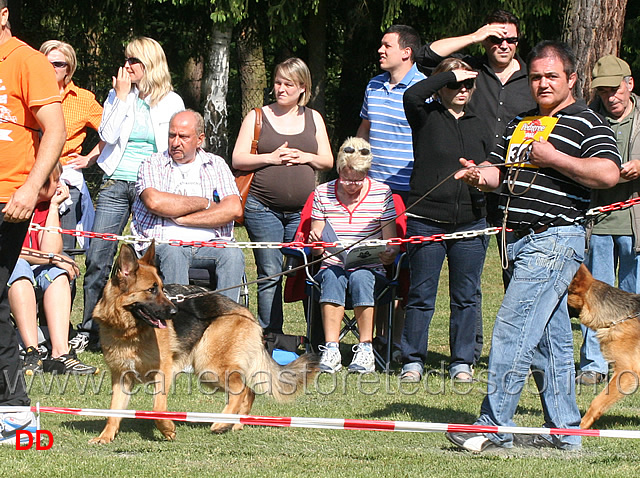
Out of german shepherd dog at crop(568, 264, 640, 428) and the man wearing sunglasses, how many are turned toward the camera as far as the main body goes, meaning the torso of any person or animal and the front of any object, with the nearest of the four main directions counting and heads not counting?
1

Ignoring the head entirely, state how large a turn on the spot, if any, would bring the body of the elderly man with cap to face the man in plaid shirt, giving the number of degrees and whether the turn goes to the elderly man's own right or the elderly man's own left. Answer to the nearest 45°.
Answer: approximately 45° to the elderly man's own right

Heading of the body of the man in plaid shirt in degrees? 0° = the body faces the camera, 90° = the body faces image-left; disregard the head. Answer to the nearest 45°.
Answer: approximately 0°

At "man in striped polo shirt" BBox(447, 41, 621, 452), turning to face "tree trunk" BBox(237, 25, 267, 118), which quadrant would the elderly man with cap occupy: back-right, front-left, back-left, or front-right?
front-right

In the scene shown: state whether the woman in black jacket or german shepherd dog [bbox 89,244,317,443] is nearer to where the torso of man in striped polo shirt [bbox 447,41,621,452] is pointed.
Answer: the german shepherd dog

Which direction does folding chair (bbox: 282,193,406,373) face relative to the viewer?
toward the camera

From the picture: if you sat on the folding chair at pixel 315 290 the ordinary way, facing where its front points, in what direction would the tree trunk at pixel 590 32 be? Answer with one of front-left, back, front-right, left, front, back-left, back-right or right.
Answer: back-left

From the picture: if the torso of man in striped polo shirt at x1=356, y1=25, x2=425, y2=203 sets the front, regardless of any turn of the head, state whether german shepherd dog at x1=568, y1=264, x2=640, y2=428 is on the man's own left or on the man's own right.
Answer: on the man's own left

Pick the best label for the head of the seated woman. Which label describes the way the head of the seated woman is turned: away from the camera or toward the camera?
toward the camera

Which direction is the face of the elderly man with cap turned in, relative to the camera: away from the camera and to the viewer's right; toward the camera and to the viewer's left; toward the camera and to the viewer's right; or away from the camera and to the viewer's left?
toward the camera and to the viewer's left

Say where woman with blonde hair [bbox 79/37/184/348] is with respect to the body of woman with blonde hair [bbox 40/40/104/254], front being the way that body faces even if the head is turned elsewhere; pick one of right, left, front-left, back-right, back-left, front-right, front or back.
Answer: left

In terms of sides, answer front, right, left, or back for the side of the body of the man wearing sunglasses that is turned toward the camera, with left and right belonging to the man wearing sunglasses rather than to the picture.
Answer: front

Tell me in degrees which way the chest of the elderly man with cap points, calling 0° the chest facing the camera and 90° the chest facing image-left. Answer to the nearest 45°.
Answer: approximately 45°

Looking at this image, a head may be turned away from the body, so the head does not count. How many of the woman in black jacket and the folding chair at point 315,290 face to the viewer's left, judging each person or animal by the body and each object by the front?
0

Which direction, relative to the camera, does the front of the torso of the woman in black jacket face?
toward the camera

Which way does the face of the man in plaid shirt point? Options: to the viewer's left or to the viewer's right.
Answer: to the viewer's left
